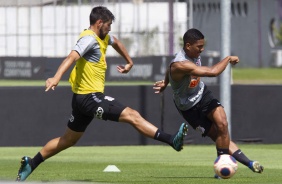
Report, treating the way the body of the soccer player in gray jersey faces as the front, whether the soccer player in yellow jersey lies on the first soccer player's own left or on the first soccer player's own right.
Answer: on the first soccer player's own right

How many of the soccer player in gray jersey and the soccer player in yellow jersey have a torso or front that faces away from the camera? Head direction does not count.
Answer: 0

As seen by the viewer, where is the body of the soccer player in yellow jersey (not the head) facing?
to the viewer's right

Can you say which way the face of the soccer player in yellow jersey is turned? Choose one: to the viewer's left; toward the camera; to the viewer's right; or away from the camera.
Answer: to the viewer's right

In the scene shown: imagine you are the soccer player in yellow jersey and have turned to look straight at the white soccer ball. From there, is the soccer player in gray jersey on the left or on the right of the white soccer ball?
left

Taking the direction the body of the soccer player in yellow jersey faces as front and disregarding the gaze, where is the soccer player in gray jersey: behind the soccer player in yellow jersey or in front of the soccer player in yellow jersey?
in front
